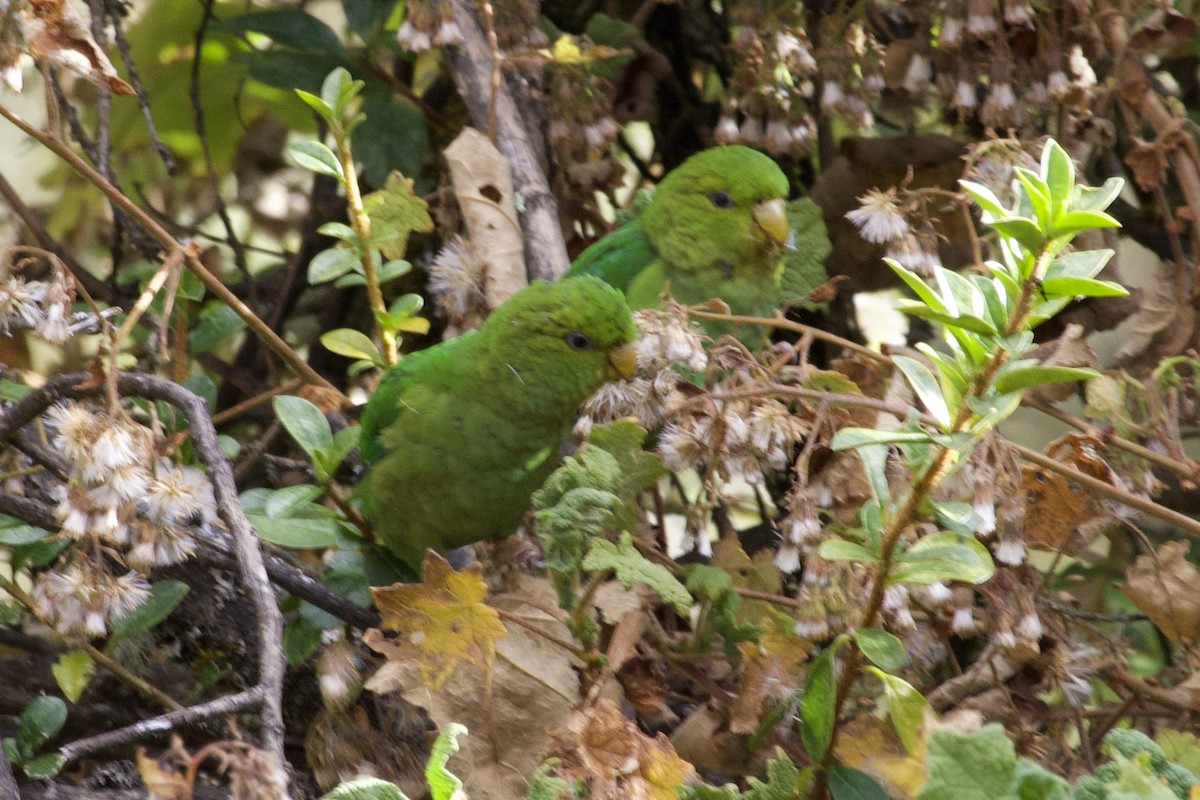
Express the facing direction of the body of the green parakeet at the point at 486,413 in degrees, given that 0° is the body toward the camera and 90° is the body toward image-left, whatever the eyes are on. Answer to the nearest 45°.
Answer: approximately 315°

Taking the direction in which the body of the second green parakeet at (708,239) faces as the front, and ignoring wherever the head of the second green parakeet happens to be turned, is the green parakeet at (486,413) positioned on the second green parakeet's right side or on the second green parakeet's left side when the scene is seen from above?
on the second green parakeet's right side

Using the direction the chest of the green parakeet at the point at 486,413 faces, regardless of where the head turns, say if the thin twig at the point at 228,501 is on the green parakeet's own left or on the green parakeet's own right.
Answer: on the green parakeet's own right

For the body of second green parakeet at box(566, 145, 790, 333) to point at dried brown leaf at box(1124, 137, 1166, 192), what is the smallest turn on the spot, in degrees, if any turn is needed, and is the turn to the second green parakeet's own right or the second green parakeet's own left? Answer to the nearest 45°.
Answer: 0° — it already faces it
